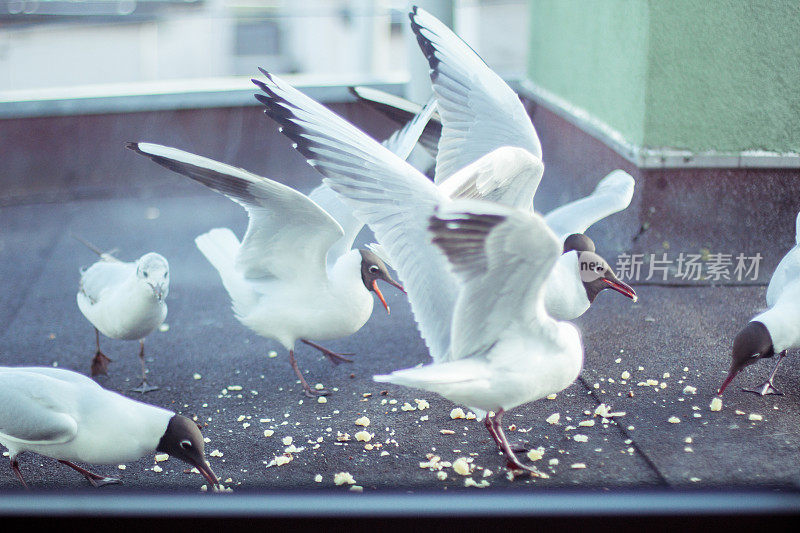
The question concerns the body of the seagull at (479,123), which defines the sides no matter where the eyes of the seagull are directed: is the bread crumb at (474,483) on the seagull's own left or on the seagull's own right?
on the seagull's own right

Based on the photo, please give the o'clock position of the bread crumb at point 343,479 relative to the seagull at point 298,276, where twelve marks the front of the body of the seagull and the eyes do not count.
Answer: The bread crumb is roughly at 3 o'clock from the seagull.

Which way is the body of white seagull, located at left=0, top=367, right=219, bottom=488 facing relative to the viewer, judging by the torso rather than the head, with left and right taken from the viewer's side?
facing to the right of the viewer

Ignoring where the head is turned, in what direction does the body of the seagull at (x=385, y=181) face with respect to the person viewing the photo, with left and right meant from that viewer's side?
facing to the right of the viewer

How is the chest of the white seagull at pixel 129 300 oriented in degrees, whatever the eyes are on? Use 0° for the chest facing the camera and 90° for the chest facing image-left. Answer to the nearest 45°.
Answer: approximately 315°

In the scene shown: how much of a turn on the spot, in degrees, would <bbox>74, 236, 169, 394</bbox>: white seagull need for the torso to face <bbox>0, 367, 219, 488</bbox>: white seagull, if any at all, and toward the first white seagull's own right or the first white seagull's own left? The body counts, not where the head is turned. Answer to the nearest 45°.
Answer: approximately 45° to the first white seagull's own right

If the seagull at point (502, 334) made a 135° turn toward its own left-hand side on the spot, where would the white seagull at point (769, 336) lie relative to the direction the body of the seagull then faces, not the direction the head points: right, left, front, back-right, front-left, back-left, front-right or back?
right

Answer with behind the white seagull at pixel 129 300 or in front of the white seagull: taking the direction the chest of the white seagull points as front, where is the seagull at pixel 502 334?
in front

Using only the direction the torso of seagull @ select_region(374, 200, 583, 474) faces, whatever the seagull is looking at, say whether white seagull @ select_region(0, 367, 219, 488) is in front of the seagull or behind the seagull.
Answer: behind

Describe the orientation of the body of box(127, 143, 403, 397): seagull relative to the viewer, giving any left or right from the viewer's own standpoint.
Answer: facing to the right of the viewer

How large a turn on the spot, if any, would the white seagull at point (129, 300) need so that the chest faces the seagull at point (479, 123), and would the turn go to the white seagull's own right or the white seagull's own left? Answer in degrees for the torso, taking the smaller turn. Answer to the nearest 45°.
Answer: approximately 45° to the white seagull's own left

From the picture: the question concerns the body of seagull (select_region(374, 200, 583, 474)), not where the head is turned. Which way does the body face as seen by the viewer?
to the viewer's right

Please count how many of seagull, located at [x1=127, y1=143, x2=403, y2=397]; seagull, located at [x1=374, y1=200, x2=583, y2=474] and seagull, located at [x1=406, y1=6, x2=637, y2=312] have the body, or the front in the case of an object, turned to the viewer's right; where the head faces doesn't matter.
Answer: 3
